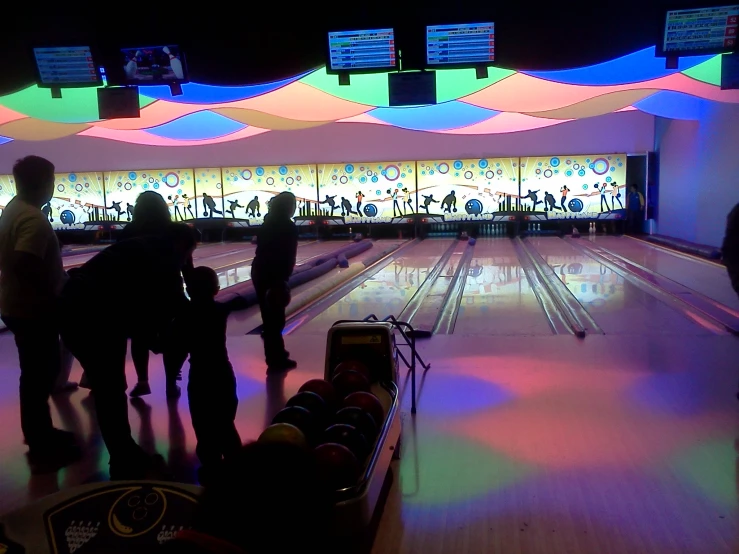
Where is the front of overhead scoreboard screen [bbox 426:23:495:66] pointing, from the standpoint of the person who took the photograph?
facing the viewer

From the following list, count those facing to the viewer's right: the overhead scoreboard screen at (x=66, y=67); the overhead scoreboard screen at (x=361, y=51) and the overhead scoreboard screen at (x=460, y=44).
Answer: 0

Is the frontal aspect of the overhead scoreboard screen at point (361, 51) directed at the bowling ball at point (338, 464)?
yes

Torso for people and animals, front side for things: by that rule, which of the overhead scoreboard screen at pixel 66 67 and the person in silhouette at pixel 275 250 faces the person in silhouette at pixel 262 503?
the overhead scoreboard screen

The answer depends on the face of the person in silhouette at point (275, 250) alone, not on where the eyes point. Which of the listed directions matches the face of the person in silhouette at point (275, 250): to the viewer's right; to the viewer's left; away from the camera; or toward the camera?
away from the camera

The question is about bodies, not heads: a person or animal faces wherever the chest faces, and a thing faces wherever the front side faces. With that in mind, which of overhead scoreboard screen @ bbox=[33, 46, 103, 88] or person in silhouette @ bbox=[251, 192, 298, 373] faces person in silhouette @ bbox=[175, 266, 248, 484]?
the overhead scoreboard screen

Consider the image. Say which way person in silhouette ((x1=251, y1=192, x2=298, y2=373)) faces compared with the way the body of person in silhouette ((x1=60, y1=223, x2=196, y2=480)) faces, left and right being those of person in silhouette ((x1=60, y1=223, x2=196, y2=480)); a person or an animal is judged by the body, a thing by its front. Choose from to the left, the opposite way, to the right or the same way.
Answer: the same way

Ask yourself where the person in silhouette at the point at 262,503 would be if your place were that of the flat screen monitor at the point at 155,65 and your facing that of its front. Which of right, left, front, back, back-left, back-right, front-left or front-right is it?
front

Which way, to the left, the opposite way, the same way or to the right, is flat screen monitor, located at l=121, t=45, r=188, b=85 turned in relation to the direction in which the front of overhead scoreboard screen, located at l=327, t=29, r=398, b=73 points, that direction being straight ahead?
the same way

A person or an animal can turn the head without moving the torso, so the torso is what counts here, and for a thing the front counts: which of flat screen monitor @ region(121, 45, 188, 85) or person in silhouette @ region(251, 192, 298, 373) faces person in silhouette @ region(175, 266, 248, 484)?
the flat screen monitor

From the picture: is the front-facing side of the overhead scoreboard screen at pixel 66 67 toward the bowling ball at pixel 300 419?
yes

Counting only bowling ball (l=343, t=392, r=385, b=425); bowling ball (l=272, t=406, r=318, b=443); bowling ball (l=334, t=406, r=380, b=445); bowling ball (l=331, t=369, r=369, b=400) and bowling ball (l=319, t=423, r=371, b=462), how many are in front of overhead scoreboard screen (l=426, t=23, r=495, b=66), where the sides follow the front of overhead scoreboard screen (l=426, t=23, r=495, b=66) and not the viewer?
5

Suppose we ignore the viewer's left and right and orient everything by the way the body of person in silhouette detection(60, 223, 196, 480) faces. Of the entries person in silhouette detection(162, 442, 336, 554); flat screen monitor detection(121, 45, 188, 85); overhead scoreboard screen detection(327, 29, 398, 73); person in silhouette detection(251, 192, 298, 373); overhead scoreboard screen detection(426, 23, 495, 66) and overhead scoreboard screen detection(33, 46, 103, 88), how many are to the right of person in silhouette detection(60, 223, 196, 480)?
1

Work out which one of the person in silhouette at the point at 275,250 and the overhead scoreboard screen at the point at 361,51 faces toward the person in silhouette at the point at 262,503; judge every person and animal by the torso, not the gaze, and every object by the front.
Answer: the overhead scoreboard screen

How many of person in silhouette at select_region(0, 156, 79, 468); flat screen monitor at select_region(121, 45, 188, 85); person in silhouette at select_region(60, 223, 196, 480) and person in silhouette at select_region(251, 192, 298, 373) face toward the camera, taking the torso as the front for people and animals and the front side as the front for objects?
1

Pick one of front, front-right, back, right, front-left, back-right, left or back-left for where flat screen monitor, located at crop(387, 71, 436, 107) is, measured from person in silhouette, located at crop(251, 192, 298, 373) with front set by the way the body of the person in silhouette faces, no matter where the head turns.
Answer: front-left

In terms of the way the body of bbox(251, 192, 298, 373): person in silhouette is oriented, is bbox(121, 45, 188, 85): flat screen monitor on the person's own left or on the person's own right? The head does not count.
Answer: on the person's own left

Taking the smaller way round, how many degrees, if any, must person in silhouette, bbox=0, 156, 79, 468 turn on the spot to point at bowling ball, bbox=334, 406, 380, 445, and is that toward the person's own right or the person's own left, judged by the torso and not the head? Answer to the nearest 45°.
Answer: approximately 45° to the person's own right
